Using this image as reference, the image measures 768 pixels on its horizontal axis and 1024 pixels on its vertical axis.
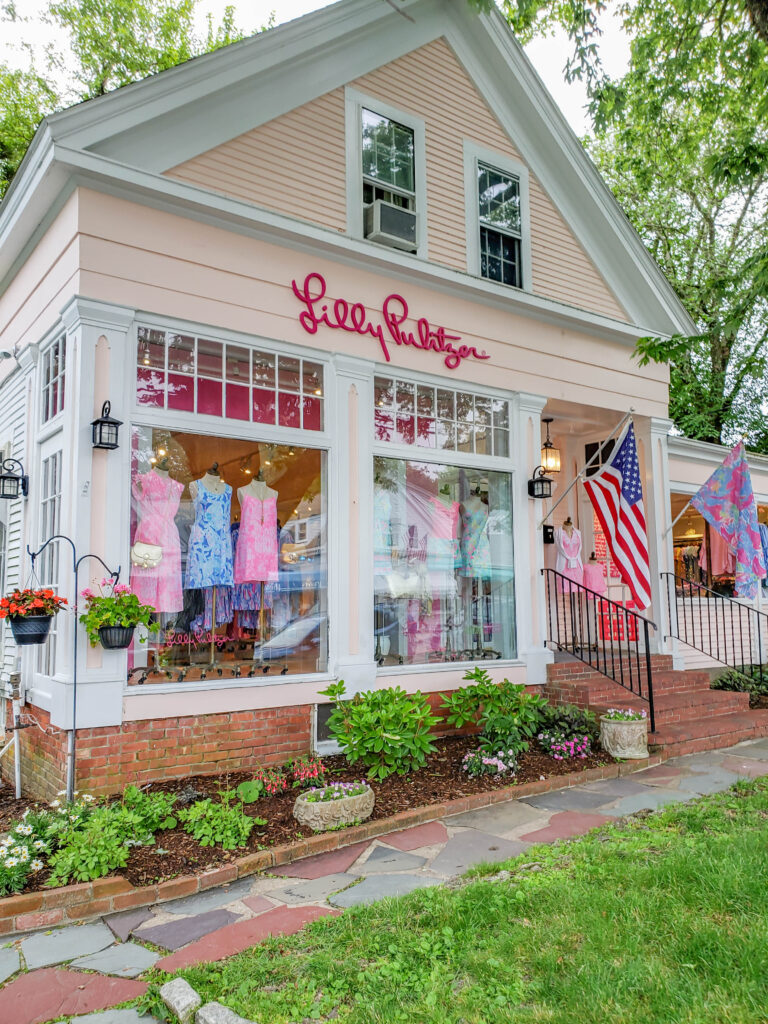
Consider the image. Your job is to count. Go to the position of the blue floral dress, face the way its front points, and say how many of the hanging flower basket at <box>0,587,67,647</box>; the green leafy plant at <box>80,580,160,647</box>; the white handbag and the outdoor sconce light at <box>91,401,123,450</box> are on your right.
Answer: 4

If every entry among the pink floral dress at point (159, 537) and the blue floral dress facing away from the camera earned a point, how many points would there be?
0

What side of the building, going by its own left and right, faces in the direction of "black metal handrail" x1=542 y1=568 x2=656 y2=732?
front

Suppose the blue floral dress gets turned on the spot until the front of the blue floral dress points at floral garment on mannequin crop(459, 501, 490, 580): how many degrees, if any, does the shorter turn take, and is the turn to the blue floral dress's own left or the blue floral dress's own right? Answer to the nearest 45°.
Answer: approximately 90° to the blue floral dress's own left

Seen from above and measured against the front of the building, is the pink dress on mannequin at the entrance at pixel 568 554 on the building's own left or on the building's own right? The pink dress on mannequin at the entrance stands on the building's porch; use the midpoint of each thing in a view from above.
on the building's own left

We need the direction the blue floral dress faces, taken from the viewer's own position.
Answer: facing the viewer and to the right of the viewer

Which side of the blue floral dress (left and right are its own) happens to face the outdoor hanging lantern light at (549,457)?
left
